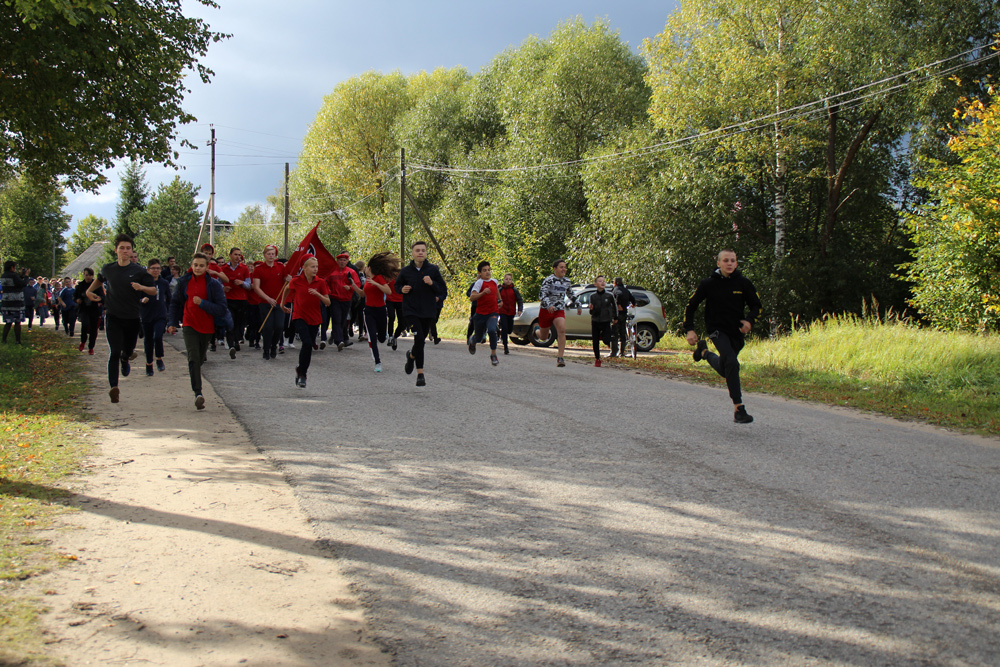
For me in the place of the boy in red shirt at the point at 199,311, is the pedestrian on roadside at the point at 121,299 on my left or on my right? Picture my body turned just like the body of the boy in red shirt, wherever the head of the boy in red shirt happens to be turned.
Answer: on my right

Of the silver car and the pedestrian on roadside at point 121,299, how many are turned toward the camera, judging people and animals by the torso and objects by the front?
1

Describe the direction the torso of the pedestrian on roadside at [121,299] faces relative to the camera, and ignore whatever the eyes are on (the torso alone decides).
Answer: toward the camera

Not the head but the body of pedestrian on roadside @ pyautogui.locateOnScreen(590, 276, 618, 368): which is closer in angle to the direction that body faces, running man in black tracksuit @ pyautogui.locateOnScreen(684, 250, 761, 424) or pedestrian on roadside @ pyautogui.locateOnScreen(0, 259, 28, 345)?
the running man in black tracksuit

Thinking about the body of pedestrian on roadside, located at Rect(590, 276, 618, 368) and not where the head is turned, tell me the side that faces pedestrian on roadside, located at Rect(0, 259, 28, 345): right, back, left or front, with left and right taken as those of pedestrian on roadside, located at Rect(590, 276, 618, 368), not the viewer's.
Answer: right

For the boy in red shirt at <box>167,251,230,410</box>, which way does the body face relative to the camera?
toward the camera

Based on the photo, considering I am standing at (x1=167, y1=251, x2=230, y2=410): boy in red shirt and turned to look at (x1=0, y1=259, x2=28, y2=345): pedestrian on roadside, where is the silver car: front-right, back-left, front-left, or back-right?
front-right

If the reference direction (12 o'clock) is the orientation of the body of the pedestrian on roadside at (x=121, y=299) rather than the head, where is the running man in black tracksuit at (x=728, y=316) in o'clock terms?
The running man in black tracksuit is roughly at 10 o'clock from the pedestrian on roadside.

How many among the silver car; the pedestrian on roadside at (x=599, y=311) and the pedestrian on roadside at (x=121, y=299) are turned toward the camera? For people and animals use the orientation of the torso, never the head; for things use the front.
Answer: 2
